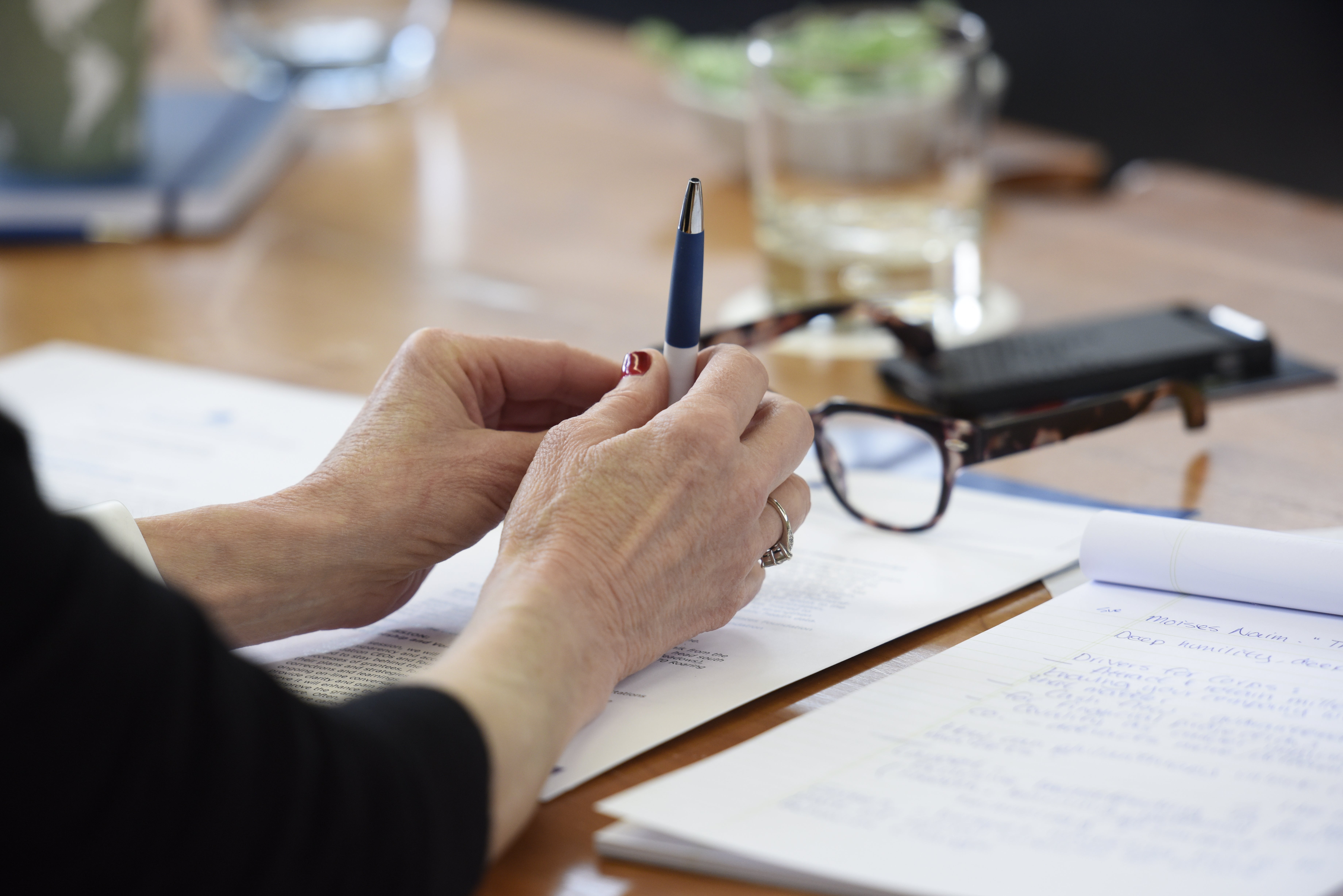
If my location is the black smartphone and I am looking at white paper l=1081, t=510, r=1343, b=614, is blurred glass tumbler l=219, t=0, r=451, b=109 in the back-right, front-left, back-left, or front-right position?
back-right

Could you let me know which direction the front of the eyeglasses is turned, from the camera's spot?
facing the viewer and to the left of the viewer

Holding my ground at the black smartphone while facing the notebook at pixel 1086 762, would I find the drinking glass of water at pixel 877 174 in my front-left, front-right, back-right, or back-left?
back-right

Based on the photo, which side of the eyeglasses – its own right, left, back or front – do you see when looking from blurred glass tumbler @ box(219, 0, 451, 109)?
right
